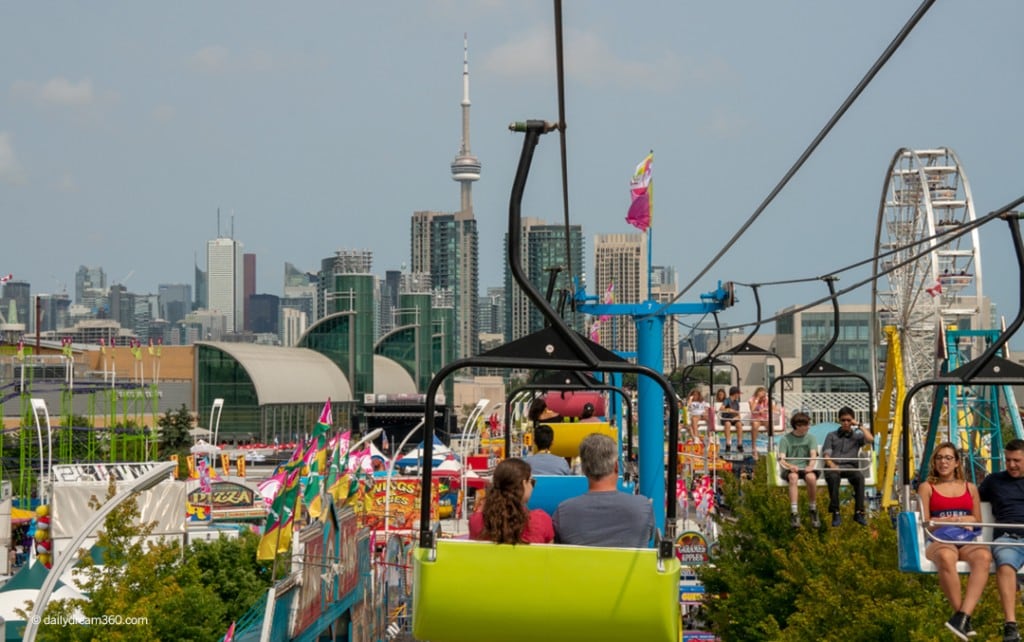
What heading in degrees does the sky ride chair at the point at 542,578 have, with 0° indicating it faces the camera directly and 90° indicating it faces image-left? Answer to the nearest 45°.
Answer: approximately 180°

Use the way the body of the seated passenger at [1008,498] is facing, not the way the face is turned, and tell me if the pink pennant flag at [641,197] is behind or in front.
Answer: behind

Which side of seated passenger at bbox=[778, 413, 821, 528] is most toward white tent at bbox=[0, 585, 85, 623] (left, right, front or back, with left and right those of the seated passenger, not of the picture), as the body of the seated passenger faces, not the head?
right

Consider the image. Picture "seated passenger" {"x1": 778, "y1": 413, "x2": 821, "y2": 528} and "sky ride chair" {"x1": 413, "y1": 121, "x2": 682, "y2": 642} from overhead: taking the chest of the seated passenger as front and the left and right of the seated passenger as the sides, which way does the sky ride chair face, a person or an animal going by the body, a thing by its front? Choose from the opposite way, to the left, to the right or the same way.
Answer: the opposite way

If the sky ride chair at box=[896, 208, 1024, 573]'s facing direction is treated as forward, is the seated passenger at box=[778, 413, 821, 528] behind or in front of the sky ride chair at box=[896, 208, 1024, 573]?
behind

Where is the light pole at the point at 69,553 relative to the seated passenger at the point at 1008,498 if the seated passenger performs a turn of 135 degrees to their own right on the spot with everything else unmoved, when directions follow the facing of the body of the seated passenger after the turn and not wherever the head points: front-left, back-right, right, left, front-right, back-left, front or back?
front-left

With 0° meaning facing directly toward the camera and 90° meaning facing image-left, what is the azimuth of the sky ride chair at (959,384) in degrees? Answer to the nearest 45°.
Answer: approximately 0°

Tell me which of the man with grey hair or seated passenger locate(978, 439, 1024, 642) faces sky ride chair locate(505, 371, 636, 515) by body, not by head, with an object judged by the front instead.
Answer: the man with grey hair

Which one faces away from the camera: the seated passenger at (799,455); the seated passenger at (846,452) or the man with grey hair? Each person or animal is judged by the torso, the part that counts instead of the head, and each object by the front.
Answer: the man with grey hair

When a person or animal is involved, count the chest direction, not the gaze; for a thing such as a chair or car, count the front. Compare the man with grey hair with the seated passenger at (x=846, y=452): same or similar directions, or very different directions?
very different directions

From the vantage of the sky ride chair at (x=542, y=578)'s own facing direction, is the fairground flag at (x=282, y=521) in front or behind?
in front

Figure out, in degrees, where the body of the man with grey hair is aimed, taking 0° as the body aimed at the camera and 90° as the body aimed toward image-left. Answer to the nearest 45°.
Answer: approximately 180°

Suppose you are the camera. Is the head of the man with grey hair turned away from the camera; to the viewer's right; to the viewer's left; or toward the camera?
away from the camera

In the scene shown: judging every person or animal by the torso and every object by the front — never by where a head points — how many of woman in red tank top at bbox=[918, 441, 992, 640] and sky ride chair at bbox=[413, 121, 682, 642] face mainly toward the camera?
1
